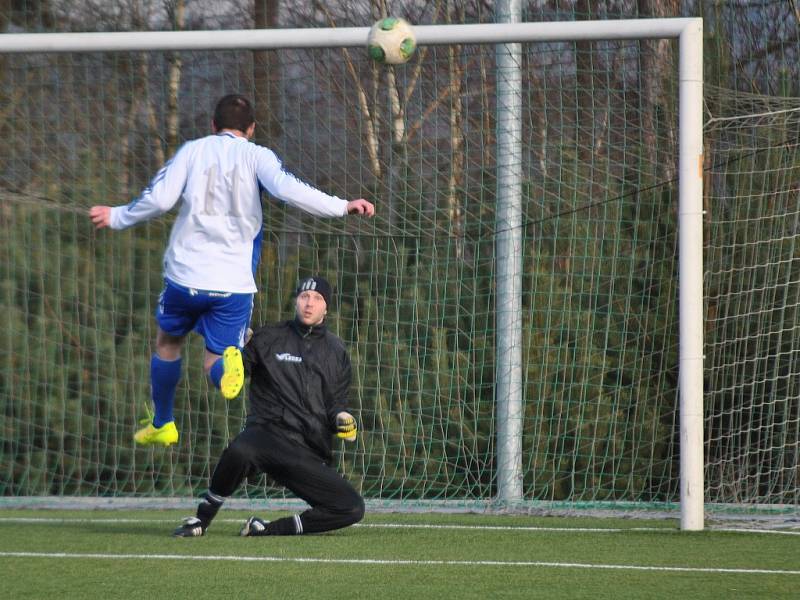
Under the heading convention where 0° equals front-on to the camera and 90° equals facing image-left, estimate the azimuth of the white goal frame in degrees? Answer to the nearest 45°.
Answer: approximately 0°

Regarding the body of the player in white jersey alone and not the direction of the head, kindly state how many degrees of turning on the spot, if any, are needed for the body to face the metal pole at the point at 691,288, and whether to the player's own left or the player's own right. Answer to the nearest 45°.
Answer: approximately 90° to the player's own right

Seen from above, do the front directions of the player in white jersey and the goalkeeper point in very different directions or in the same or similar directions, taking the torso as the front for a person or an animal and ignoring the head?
very different directions

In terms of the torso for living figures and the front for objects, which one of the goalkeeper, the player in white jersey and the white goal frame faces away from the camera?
the player in white jersey

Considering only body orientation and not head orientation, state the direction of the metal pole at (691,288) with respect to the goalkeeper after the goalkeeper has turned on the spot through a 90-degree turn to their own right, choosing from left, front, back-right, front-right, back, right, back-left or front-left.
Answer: back

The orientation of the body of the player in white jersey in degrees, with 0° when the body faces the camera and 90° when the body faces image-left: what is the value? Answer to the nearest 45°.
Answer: approximately 180°

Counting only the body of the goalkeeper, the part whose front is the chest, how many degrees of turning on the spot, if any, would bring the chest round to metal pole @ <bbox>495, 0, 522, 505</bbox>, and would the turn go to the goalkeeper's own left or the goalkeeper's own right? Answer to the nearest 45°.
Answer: approximately 135° to the goalkeeper's own left
